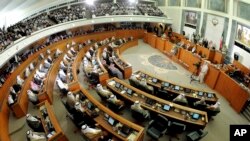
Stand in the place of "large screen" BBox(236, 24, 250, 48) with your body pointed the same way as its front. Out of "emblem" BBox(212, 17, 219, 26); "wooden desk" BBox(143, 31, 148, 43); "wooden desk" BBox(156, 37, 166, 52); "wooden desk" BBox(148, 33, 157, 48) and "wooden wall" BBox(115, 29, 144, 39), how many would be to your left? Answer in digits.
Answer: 0

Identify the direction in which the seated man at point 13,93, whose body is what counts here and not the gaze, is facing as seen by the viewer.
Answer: to the viewer's right

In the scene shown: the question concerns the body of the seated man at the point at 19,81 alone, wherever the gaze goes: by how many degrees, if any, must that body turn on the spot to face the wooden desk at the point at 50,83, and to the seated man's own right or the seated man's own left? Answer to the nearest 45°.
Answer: approximately 45° to the seated man's own right

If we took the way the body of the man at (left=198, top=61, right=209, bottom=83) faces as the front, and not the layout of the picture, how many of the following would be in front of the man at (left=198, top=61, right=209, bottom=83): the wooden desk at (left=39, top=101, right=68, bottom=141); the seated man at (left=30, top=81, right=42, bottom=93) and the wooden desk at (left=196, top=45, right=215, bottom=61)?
2

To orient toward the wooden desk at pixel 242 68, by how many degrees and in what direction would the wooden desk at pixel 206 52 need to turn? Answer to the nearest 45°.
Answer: approximately 90° to its left

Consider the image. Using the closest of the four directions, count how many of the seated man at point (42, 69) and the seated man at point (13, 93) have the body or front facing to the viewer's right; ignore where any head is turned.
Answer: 2

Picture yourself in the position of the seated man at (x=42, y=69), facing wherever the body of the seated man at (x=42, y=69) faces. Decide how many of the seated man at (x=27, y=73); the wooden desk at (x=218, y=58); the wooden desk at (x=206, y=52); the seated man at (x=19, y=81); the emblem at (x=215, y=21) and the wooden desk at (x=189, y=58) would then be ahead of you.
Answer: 4

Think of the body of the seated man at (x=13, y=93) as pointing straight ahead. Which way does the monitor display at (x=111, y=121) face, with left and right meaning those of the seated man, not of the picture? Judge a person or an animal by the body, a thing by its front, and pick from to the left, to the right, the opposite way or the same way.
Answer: the opposite way

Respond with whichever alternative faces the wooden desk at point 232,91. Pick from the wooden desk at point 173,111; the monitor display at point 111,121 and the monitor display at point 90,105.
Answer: the wooden desk at point 173,111

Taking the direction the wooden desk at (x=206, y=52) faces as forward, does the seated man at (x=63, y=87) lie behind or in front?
in front

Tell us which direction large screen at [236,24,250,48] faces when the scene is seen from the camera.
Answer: facing the viewer and to the left of the viewer

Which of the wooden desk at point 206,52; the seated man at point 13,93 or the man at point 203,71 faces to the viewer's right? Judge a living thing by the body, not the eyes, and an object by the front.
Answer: the seated man at point 13,93

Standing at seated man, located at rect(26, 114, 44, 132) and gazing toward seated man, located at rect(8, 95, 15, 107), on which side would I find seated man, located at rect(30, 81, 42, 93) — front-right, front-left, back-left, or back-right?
front-right

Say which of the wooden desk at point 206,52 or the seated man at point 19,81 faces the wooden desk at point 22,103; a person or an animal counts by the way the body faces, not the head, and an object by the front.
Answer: the wooden desk at point 206,52

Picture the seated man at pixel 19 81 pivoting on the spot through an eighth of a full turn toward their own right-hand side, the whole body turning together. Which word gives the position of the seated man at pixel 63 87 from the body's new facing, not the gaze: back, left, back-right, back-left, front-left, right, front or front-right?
front

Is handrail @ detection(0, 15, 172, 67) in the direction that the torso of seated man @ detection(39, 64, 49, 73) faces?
no

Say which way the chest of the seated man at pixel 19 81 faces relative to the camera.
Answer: to the viewer's right

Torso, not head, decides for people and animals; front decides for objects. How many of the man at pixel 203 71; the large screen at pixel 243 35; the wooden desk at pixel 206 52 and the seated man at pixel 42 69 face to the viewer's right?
1

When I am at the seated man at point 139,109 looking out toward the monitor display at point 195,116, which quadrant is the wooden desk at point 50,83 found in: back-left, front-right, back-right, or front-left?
back-left

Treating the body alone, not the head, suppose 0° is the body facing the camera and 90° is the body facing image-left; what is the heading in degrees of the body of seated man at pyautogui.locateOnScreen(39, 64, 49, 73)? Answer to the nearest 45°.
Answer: approximately 270°
